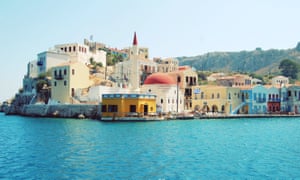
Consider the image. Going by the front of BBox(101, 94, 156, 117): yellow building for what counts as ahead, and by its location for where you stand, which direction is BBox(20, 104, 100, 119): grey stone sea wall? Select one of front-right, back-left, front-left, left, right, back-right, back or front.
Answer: back-right

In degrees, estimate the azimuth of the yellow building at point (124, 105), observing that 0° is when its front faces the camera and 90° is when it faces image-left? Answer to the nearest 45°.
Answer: approximately 0°
